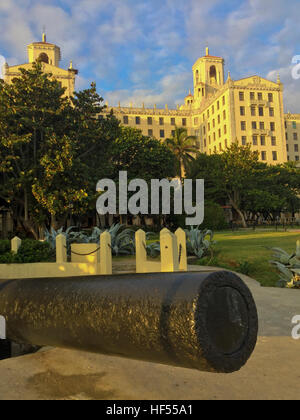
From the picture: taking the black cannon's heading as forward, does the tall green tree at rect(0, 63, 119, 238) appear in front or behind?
behind

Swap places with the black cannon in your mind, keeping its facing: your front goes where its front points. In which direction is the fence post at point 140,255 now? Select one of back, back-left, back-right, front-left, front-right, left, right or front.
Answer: back-left

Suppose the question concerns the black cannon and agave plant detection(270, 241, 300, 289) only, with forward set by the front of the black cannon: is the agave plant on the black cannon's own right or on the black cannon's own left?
on the black cannon's own left

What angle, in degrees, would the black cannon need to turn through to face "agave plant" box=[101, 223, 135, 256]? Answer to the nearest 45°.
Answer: approximately 135° to its left

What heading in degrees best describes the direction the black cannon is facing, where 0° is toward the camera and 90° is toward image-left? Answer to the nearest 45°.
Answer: approximately 315°

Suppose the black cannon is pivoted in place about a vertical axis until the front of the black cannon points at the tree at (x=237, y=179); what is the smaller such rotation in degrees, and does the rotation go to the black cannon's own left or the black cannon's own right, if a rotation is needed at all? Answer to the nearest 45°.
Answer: approximately 135° to the black cannon's own left

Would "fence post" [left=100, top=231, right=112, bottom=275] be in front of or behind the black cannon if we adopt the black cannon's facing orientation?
behind

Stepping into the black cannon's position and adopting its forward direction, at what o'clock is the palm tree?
The palm tree is roughly at 8 o'clock from the black cannon.

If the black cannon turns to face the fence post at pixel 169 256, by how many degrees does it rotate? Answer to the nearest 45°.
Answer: approximately 135° to its left

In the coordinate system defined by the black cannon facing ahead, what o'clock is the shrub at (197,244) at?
The shrub is roughly at 8 o'clock from the black cannon.

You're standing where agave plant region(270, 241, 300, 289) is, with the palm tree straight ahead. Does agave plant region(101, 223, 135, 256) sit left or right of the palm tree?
left

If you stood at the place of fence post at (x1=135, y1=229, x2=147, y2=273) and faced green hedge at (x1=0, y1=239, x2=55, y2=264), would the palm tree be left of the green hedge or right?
right

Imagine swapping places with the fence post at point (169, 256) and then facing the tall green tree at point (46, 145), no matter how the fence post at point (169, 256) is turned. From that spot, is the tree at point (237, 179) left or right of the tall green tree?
right
